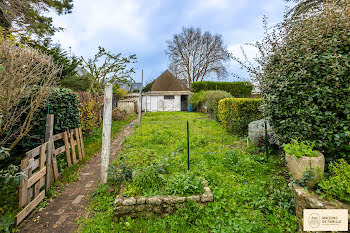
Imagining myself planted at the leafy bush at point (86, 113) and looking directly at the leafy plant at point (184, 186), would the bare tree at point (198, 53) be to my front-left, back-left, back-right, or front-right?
back-left

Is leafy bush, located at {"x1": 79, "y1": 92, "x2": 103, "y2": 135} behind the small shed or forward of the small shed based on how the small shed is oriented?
forward

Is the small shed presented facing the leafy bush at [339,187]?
yes

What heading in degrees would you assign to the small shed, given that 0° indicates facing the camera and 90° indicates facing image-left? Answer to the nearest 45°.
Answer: approximately 0°

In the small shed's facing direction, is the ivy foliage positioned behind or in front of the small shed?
in front

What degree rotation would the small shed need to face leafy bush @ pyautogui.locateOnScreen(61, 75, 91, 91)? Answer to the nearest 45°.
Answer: approximately 45° to its right

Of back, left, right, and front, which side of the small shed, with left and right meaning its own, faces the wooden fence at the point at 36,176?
front

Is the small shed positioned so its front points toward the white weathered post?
yes

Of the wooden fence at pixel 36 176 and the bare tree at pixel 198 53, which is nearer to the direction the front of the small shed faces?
the wooden fence

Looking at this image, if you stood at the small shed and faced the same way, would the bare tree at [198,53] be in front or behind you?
behind

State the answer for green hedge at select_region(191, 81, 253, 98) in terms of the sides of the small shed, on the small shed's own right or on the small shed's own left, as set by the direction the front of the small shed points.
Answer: on the small shed's own left

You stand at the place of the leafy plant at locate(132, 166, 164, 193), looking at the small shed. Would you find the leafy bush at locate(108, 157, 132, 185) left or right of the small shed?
left

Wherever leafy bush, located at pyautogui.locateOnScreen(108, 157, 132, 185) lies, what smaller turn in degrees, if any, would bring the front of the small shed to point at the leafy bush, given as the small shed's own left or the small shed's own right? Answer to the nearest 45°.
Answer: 0° — it already faces it

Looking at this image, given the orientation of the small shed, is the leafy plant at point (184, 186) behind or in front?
in front
